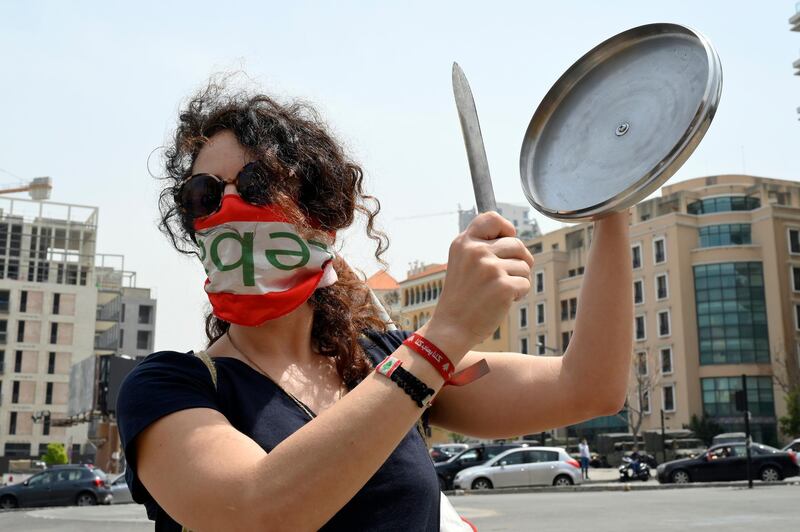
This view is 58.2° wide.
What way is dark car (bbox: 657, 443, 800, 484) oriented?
to the viewer's left

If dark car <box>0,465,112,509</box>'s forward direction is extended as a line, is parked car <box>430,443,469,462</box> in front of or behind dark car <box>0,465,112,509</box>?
behind

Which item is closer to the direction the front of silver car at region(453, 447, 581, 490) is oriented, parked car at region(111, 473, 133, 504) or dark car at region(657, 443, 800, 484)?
the parked car

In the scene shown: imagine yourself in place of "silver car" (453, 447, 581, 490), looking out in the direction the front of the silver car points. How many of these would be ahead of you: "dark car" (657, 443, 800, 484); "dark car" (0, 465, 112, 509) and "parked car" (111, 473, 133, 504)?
2

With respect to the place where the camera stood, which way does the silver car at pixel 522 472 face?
facing to the left of the viewer

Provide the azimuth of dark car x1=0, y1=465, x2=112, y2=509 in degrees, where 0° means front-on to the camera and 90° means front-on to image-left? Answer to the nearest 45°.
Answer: approximately 90°

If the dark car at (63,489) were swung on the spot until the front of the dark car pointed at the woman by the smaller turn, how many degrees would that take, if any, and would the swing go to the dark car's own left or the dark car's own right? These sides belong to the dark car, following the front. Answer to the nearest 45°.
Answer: approximately 90° to the dark car's own left

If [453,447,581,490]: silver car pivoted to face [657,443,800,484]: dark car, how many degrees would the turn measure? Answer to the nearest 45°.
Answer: approximately 180°

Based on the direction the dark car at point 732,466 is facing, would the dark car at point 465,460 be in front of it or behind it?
in front
